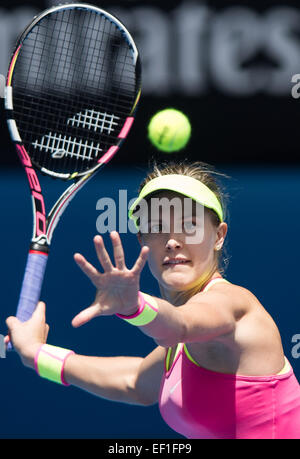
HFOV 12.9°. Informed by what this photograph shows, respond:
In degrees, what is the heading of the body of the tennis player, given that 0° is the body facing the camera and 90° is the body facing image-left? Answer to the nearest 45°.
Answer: approximately 45°
